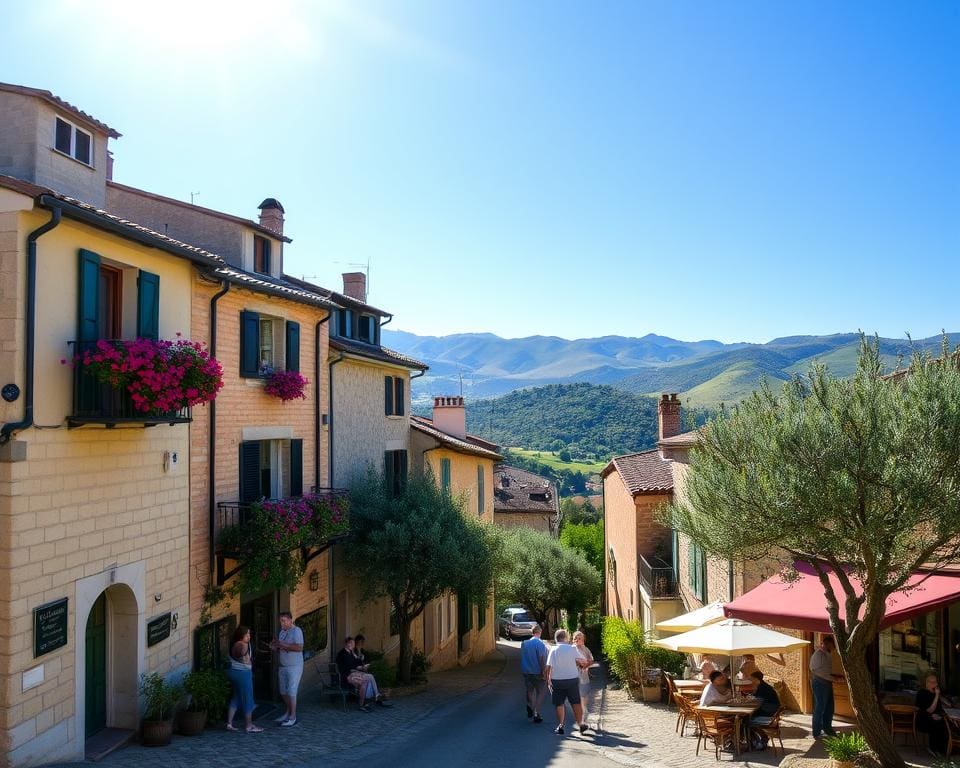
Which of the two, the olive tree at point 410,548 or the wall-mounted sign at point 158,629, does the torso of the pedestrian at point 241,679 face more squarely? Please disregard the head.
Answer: the olive tree

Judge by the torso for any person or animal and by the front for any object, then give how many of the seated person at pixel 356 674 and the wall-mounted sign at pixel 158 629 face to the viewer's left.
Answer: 0

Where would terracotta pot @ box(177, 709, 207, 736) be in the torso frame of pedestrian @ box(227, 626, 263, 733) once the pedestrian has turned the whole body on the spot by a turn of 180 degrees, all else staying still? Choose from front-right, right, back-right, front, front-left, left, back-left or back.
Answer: front-left

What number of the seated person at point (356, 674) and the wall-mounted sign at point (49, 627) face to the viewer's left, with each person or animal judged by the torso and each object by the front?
0

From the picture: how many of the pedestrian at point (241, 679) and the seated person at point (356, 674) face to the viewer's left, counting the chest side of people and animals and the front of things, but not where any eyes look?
0

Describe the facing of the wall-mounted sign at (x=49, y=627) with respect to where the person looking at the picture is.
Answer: facing the viewer and to the right of the viewer

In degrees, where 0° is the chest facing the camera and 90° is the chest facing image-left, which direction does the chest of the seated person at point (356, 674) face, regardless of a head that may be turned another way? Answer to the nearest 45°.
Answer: approximately 315°

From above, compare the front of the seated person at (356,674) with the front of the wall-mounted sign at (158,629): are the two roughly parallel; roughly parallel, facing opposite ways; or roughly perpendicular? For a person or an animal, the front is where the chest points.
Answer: roughly parallel

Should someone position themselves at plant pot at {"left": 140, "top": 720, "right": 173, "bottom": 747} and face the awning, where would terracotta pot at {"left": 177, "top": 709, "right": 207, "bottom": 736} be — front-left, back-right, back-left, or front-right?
front-left

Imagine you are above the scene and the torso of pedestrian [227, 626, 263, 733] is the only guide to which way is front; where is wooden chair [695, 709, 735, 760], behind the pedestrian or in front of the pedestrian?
in front

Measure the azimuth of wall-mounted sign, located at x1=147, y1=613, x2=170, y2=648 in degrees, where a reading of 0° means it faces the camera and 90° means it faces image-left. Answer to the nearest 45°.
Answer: approximately 315°

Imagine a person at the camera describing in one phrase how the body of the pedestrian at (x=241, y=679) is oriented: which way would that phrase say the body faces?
to the viewer's right

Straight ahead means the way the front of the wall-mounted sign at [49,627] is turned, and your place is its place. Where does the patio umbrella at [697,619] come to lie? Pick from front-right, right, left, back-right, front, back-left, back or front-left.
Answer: front-left

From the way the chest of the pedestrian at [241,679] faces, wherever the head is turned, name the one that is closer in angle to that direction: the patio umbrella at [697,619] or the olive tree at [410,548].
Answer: the patio umbrella

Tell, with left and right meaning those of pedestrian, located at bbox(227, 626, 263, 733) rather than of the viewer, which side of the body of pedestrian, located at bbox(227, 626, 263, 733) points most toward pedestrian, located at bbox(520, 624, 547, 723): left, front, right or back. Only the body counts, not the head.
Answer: front

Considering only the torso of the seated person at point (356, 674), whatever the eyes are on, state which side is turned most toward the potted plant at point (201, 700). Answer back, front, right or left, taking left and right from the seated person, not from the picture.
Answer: right
